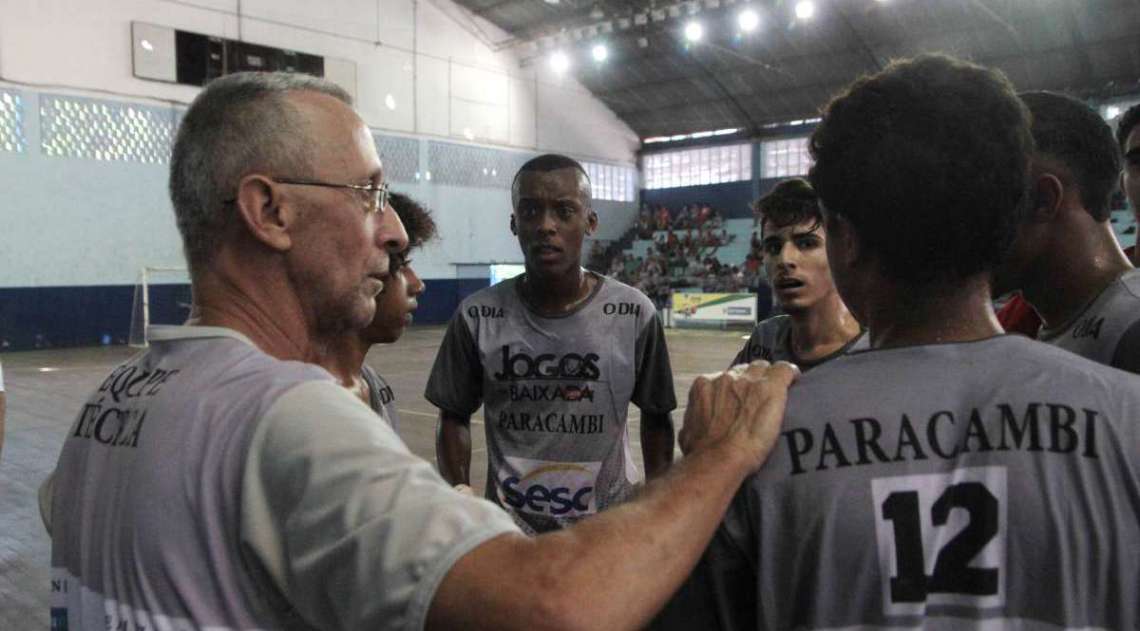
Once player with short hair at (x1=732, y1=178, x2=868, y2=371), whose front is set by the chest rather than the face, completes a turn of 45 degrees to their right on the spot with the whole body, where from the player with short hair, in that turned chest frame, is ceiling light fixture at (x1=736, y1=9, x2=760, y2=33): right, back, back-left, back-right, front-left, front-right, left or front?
right

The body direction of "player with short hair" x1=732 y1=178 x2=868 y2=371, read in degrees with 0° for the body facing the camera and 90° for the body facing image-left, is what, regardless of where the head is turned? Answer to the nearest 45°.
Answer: approximately 45°

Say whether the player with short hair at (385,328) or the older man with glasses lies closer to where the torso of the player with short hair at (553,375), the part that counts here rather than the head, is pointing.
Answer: the older man with glasses

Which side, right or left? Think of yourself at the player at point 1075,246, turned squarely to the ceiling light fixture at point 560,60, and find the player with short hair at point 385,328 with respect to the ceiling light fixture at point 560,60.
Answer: left

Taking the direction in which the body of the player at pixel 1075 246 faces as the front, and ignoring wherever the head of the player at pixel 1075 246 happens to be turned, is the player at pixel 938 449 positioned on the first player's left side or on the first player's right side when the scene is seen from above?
on the first player's left side

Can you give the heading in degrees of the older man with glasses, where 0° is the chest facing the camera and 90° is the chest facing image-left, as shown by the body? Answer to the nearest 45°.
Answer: approximately 225°

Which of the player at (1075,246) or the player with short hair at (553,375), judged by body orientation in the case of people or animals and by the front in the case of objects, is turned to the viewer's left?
the player

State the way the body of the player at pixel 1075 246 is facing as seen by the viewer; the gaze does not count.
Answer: to the viewer's left

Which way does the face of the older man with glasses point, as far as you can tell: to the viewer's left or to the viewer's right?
to the viewer's right

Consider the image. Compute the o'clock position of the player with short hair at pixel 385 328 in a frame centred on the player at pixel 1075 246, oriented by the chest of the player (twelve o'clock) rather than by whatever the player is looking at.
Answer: The player with short hair is roughly at 12 o'clock from the player.

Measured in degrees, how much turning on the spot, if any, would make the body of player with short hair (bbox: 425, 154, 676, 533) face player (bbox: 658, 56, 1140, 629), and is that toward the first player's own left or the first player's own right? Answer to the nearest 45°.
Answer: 0° — they already face them

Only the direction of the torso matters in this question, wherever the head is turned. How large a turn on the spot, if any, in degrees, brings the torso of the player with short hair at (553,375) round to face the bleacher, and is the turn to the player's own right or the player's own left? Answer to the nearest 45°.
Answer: approximately 180°
